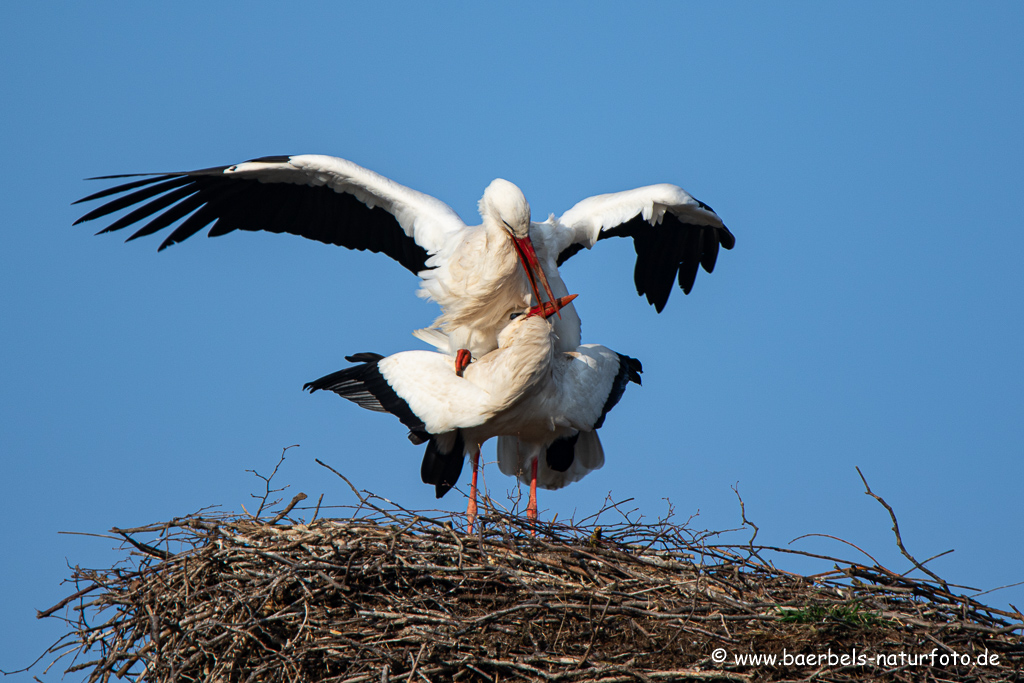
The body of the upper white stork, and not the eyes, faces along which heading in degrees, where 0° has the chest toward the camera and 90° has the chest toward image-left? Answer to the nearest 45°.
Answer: approximately 315°
